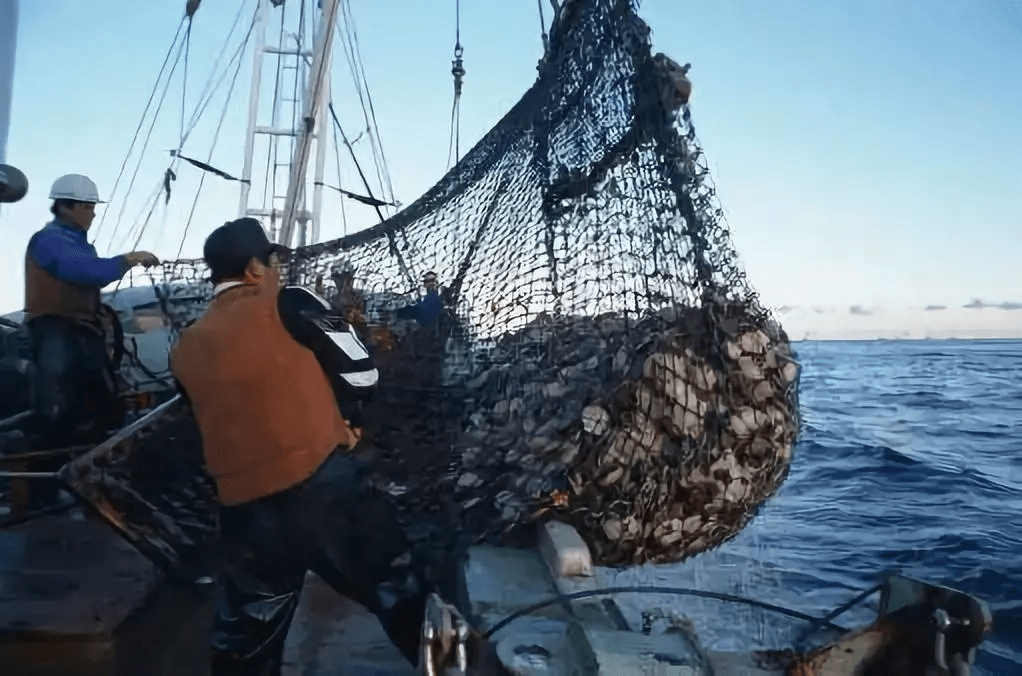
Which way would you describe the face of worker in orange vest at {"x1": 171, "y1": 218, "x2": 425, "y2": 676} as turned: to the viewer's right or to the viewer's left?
to the viewer's right

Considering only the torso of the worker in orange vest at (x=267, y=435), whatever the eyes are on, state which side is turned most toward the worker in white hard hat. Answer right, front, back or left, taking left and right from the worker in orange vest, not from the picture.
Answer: left

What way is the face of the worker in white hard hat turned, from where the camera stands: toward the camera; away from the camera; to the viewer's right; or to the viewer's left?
to the viewer's right

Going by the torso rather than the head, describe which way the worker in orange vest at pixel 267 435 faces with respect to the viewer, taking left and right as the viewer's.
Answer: facing away from the viewer and to the right of the viewer
